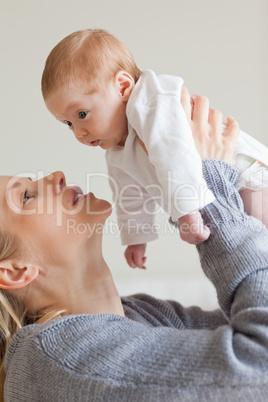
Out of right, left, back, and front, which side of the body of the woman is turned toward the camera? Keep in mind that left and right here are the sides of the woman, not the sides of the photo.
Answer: right

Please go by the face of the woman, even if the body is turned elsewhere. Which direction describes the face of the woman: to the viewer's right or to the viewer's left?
to the viewer's right
